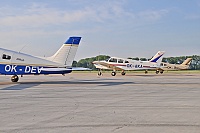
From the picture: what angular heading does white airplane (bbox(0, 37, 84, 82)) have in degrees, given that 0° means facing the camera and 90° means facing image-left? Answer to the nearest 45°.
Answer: approximately 90°
